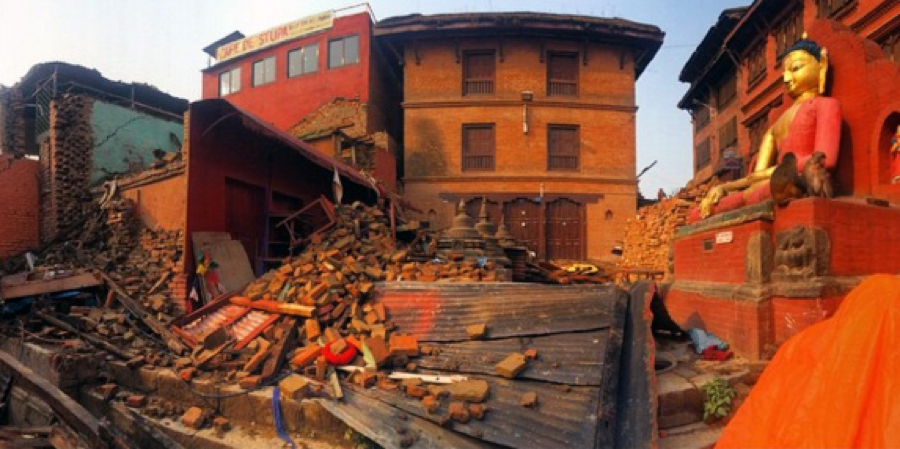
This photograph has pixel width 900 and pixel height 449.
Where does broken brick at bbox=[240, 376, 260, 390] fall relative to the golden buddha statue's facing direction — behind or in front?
in front

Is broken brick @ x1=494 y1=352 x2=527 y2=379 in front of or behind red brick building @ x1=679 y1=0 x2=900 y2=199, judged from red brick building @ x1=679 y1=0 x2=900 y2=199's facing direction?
in front

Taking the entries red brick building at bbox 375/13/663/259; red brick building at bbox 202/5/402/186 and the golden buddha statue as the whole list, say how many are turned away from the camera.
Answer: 0

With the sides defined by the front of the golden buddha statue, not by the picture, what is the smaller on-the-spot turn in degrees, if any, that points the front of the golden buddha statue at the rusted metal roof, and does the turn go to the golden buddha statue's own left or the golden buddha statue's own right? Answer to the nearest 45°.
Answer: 0° — it already faces it

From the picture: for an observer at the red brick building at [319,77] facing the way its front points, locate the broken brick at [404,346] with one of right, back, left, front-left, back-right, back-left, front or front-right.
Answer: front-left

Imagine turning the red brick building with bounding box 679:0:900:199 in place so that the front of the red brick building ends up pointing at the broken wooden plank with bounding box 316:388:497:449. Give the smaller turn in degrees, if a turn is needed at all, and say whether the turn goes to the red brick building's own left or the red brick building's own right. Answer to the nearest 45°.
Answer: approximately 45° to the red brick building's own left

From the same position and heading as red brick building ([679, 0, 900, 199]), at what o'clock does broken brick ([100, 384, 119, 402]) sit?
The broken brick is roughly at 11 o'clock from the red brick building.

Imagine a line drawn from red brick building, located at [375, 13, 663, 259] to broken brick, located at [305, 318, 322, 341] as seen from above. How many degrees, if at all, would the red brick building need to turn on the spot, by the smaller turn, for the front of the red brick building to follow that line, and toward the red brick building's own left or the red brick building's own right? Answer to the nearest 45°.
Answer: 0° — it already faces it

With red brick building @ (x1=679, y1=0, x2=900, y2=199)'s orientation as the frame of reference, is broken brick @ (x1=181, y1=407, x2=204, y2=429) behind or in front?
in front

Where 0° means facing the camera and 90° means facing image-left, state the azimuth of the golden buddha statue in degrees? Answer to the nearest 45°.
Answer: approximately 45°

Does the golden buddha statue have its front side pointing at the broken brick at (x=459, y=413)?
yes

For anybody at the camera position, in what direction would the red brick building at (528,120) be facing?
facing the viewer

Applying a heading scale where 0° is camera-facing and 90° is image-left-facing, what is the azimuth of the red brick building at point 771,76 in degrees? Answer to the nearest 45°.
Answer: approximately 45°

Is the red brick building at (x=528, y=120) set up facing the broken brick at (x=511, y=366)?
yes

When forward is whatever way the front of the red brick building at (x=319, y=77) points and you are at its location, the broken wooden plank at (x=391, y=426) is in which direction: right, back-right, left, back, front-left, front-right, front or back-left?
front-left

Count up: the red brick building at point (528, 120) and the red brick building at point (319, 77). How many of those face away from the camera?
0
